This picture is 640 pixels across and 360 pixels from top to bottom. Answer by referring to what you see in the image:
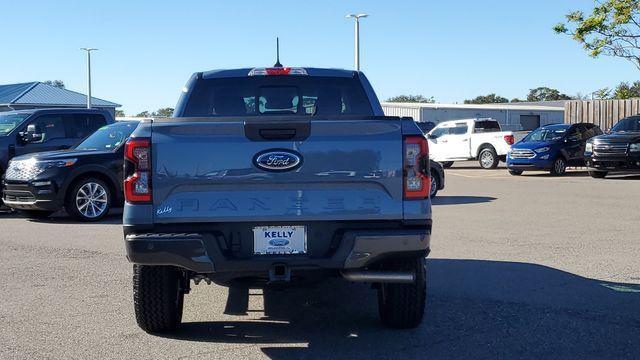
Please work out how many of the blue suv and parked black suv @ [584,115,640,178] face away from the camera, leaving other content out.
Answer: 0

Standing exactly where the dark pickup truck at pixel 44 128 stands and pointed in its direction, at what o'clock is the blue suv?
The blue suv is roughly at 7 o'clock from the dark pickup truck.

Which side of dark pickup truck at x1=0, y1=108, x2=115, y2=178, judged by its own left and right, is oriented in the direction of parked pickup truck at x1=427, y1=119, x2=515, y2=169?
back

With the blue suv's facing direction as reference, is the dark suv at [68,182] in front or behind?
in front

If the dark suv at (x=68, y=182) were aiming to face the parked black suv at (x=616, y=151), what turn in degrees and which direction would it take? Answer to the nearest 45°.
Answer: approximately 135° to its left

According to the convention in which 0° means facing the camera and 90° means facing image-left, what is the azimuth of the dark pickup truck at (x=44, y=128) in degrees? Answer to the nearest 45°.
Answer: approximately 45°

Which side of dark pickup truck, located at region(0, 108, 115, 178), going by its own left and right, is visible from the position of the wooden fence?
back

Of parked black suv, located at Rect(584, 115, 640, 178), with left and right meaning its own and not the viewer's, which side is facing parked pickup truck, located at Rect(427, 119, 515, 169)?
right

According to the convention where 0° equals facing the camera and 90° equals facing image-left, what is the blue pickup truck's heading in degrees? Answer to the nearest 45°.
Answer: approximately 180°

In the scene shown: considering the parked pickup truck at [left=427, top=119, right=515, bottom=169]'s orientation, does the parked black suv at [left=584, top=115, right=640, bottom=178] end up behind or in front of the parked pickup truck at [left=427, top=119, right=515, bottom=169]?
behind

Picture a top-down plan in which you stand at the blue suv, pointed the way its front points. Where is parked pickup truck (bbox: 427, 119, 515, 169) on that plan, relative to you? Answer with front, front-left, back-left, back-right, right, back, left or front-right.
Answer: right

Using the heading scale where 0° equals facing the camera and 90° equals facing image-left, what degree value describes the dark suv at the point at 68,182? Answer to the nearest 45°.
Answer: approximately 45°

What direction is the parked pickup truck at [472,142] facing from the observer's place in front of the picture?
facing away from the viewer and to the left of the viewer
